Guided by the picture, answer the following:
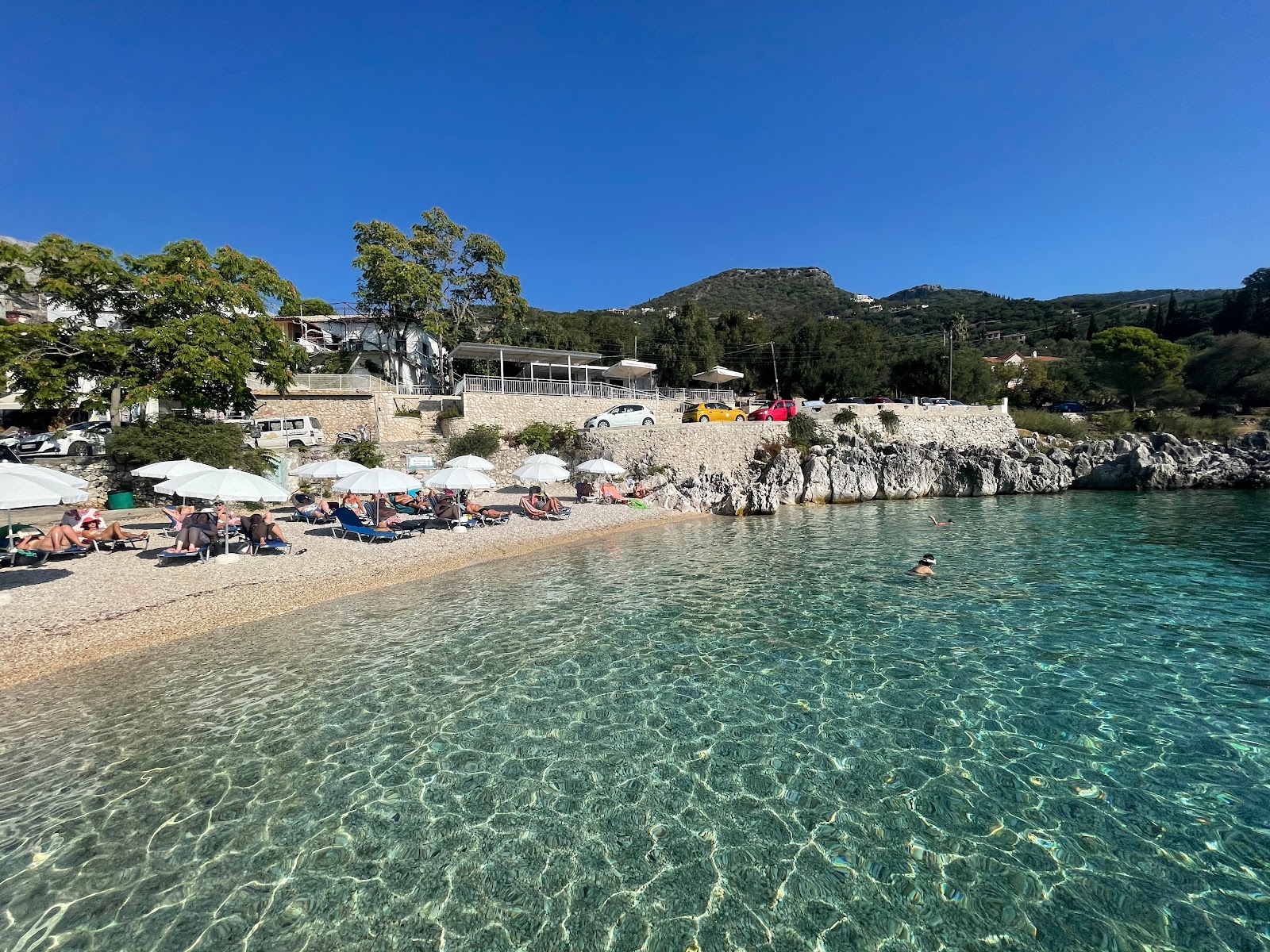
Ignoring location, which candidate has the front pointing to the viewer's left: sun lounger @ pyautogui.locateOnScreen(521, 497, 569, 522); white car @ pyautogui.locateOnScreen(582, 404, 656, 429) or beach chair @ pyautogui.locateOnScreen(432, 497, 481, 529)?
the white car

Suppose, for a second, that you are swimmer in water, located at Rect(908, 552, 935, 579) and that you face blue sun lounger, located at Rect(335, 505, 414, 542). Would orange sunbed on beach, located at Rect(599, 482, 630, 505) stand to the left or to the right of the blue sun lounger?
right

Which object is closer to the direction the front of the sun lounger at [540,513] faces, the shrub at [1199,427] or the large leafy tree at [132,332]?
the shrub

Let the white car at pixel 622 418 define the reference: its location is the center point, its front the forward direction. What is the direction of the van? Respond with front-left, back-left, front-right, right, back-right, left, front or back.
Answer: front

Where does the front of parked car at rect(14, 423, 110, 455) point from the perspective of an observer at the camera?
facing the viewer and to the left of the viewer

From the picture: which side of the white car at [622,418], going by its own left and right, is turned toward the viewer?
left

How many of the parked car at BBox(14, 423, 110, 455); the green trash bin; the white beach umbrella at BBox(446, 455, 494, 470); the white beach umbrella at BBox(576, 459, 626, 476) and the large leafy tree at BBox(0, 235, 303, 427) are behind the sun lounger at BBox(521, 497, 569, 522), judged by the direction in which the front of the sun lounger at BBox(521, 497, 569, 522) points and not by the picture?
4

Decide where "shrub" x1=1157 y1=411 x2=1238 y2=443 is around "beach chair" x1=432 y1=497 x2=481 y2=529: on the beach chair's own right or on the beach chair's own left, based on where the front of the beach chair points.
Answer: on the beach chair's own left

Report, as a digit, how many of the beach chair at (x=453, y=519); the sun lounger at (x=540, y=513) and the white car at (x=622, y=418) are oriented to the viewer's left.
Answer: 1

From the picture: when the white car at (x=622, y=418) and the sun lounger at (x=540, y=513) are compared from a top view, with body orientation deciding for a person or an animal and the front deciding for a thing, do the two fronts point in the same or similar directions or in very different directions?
very different directions

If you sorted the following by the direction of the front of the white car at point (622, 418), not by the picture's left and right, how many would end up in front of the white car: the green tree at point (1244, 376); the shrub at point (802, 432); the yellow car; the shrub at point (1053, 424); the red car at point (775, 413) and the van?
1

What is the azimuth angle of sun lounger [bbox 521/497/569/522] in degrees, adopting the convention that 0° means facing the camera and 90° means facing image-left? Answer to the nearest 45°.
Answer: approximately 270°

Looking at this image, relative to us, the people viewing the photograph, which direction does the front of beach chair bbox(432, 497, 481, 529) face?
facing the viewer and to the right of the viewer

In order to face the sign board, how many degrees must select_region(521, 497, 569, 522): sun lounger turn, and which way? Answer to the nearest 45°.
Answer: approximately 135° to its left

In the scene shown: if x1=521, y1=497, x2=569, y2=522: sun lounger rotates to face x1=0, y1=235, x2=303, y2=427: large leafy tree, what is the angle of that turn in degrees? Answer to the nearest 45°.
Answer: approximately 180°
